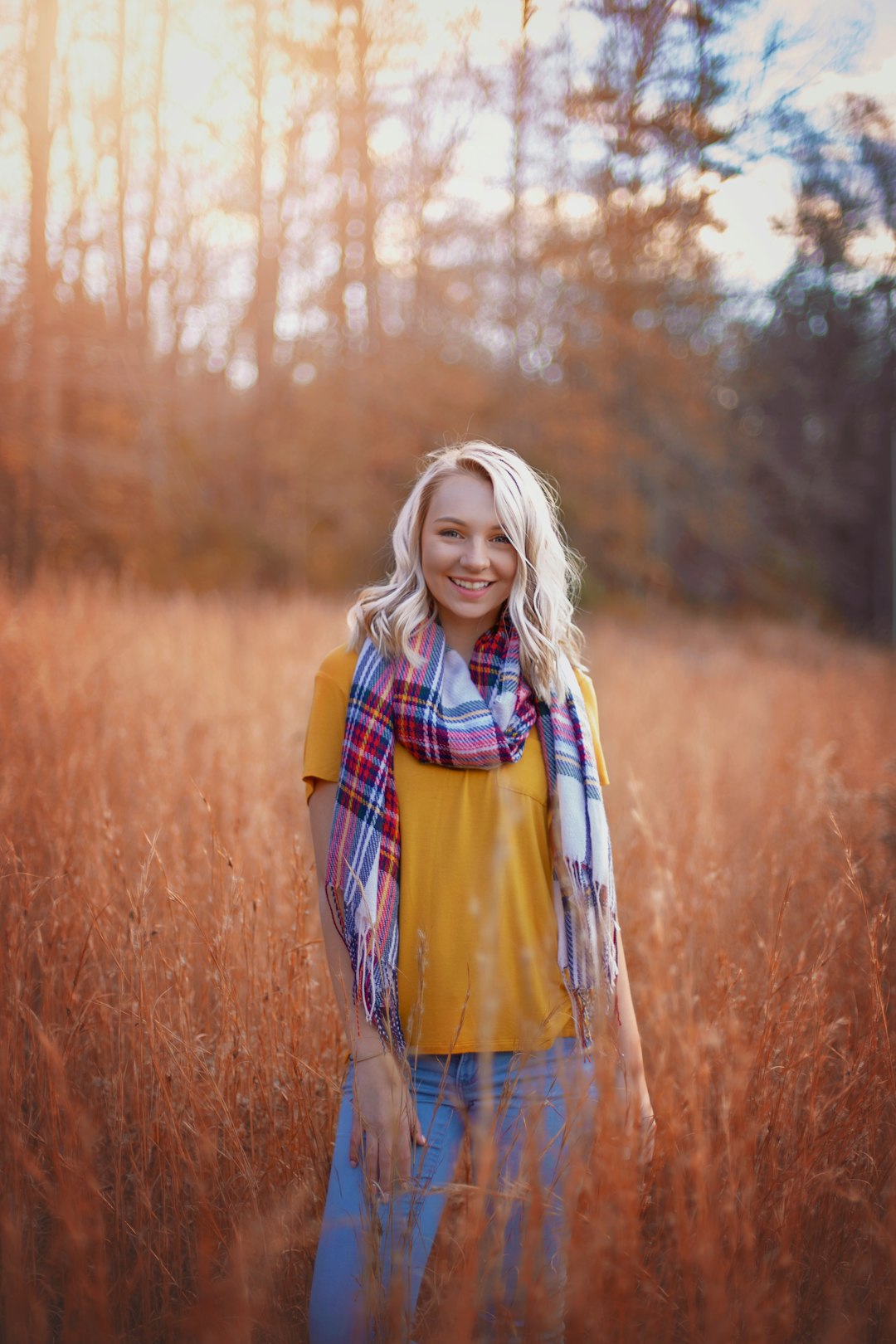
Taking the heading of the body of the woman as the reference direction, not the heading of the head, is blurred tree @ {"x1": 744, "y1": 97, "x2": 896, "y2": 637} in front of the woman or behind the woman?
behind

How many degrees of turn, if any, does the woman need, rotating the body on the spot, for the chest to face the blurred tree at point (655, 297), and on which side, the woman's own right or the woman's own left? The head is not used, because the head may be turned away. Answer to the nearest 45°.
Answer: approximately 180°

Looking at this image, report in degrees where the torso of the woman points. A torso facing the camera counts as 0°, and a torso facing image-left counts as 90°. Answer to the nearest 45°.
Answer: approximately 0°
